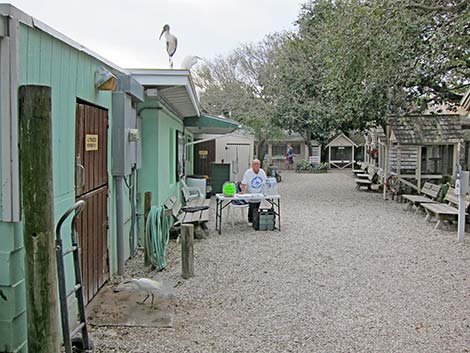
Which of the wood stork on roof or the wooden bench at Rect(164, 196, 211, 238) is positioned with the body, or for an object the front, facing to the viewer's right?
the wooden bench

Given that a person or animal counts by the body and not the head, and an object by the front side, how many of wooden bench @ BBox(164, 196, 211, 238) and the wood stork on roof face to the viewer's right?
1

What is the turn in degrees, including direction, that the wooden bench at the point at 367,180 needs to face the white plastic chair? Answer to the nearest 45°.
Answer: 0° — it already faces it

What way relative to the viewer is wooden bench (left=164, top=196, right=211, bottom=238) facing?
to the viewer's right

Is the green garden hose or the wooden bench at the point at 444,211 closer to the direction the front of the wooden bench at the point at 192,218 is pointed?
the wooden bench

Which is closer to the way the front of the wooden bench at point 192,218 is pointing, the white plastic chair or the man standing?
the man standing

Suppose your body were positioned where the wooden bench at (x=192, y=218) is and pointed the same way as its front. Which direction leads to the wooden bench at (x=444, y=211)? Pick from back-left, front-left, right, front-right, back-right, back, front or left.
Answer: front

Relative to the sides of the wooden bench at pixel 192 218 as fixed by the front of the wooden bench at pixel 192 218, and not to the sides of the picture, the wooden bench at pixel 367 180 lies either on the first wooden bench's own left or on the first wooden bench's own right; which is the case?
on the first wooden bench's own left

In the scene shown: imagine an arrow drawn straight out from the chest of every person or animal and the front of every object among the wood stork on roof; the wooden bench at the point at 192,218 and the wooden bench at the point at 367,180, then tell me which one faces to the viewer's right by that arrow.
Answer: the wooden bench at the point at 192,218

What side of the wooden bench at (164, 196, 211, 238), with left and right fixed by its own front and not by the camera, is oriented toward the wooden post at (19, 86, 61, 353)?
right

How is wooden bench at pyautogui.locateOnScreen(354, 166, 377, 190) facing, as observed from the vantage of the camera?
facing the viewer and to the left of the viewer

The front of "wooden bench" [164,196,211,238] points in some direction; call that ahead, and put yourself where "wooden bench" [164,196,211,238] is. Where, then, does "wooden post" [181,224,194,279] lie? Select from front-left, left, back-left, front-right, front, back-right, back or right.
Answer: right

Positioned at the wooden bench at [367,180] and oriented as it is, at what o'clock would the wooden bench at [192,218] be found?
the wooden bench at [192,218] is roughly at 11 o'clock from the wooden bench at [367,180].

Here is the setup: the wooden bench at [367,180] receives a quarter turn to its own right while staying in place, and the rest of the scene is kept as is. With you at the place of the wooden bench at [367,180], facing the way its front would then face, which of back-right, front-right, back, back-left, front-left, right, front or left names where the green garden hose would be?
back-left

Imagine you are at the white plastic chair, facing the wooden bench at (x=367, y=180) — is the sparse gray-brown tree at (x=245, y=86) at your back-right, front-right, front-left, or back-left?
front-left

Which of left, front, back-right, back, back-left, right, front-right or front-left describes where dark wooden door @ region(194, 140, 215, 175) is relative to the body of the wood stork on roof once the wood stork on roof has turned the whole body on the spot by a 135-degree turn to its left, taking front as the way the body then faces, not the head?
left

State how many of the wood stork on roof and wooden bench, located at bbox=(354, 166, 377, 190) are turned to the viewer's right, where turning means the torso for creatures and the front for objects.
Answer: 0

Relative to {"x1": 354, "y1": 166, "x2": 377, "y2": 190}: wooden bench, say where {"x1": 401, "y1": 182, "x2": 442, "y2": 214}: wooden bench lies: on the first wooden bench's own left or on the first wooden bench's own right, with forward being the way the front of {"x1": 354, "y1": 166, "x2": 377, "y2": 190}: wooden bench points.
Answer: on the first wooden bench's own left

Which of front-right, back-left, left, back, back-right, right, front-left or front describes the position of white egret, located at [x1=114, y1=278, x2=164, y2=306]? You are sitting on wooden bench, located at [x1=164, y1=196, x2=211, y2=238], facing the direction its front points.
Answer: right

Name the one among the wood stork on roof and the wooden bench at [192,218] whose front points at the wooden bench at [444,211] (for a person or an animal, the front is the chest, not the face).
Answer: the wooden bench at [192,218]
